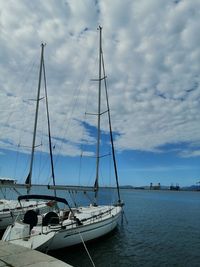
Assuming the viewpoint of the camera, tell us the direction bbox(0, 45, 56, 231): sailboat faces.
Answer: facing away from the viewer and to the right of the viewer

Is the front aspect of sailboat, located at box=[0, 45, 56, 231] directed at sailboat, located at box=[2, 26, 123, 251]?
no

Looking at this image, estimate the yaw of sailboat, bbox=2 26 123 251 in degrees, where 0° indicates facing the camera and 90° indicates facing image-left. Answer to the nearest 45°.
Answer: approximately 225°

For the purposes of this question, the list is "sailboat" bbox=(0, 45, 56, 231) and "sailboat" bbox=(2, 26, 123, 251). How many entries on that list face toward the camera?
0

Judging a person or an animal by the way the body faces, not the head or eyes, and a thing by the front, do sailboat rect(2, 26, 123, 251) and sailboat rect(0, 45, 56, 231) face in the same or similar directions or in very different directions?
same or similar directions

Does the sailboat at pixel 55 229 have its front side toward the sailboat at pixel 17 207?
no
